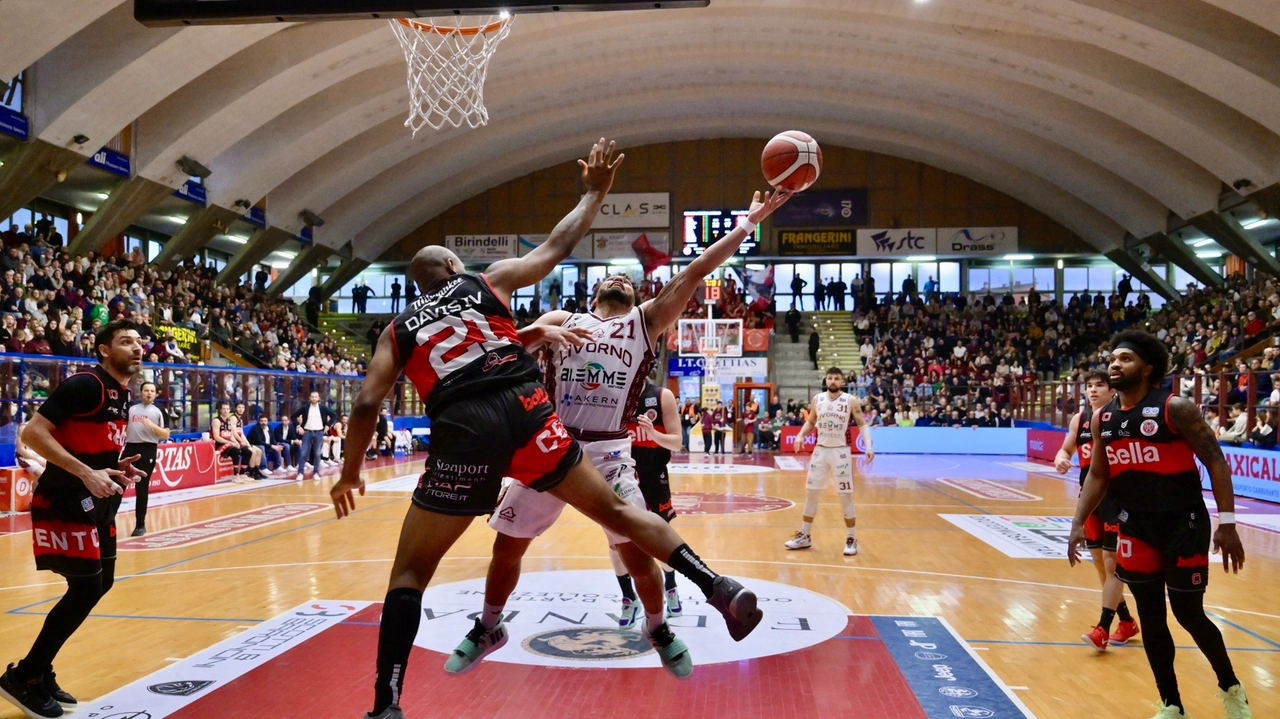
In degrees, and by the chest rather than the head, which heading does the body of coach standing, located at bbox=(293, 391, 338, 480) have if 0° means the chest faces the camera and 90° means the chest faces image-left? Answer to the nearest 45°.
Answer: approximately 0°

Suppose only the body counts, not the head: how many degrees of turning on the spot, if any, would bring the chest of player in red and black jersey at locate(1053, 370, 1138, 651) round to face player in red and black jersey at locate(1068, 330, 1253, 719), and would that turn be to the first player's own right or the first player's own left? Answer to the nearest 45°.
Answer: approximately 45° to the first player's own left

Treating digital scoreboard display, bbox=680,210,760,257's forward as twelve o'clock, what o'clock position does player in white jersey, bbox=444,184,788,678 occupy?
The player in white jersey is roughly at 12 o'clock from the digital scoreboard display.

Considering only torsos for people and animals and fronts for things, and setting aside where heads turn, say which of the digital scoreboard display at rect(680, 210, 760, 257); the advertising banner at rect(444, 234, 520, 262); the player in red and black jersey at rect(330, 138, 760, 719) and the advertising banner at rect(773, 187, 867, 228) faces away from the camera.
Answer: the player in red and black jersey

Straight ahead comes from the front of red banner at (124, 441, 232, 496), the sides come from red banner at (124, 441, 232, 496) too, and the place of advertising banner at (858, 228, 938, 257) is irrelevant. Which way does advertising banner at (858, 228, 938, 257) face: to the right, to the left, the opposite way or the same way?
to the right

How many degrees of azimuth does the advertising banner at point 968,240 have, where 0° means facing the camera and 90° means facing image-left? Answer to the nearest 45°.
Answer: approximately 0°

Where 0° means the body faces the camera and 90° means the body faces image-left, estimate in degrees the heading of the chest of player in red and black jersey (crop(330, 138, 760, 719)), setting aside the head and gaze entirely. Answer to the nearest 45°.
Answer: approximately 180°

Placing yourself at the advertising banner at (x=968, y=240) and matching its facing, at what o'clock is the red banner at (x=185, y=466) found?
The red banner is roughly at 1 o'clock from the advertising banner.

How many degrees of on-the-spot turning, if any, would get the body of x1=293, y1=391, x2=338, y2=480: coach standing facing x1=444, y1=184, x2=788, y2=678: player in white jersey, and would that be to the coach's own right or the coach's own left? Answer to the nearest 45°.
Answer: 0° — they already face them

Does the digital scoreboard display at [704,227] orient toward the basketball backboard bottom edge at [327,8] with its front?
yes

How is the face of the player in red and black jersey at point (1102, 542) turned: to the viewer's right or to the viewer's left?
to the viewer's left

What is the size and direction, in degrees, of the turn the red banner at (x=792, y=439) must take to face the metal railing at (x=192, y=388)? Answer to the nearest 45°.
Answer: approximately 45° to its right

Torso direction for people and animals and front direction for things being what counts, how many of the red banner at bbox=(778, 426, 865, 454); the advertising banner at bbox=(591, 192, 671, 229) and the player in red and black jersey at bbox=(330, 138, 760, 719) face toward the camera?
2
